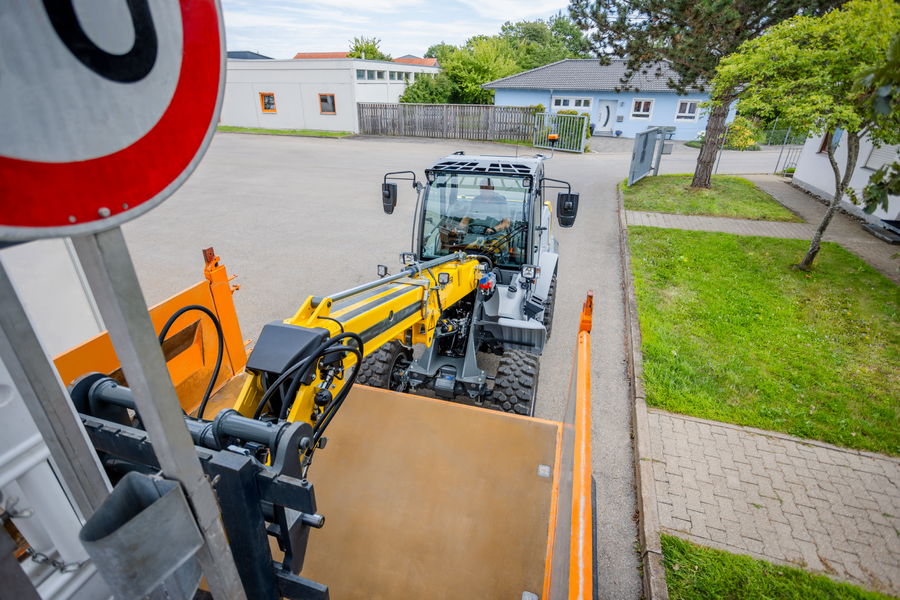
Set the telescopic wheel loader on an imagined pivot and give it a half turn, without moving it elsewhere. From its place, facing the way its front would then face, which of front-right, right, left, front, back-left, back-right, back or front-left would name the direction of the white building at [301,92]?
front-left

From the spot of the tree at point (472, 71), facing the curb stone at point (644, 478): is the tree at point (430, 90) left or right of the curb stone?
right

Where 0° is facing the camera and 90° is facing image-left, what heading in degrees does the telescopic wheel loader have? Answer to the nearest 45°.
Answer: approximately 45°

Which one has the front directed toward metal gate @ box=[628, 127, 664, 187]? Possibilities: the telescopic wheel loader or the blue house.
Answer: the blue house

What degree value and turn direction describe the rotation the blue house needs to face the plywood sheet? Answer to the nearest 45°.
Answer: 0° — it already faces it

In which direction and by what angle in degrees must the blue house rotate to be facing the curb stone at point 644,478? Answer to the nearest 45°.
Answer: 0° — it already faces it

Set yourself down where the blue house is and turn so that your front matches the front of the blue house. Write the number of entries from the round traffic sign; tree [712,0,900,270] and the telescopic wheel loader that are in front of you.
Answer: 3

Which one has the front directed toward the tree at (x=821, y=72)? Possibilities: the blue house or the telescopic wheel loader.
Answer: the blue house

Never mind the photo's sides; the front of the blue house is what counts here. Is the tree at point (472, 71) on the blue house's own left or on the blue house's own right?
on the blue house's own right

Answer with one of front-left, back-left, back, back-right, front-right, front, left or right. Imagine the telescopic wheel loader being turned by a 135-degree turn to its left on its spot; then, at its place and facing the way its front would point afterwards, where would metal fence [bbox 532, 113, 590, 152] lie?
front-left

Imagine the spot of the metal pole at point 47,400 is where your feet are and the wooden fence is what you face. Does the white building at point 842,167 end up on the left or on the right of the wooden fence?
right
